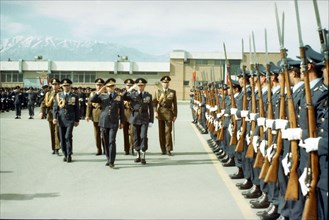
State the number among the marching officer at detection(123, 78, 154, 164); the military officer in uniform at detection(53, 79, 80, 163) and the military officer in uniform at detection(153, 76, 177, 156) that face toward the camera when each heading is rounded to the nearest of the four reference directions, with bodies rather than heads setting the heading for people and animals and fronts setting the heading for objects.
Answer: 3

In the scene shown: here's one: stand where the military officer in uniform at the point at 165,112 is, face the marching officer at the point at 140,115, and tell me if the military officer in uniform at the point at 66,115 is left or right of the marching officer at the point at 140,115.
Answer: right

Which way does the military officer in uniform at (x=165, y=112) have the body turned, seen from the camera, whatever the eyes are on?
toward the camera

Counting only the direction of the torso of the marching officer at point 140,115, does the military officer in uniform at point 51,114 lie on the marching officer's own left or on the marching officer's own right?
on the marching officer's own right

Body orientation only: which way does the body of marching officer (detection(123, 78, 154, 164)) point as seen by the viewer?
toward the camera

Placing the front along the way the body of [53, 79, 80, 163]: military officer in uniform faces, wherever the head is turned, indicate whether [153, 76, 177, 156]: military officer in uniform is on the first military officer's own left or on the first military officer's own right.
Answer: on the first military officer's own left

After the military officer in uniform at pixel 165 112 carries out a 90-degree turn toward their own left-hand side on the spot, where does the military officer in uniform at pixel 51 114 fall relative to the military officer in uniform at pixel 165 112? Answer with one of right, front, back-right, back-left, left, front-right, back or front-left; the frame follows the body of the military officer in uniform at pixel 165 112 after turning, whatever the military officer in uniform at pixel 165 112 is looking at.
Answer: back

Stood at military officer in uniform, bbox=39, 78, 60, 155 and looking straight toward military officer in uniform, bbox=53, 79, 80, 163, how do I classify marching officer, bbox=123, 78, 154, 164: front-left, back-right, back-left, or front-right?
front-left

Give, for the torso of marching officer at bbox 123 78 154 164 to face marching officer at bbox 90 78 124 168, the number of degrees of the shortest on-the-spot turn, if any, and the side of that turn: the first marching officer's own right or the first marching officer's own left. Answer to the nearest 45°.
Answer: approximately 45° to the first marching officer's own right

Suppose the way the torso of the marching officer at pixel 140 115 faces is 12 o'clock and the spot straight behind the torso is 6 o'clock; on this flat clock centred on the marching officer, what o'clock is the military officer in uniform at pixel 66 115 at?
The military officer in uniform is roughly at 3 o'clock from the marching officer.

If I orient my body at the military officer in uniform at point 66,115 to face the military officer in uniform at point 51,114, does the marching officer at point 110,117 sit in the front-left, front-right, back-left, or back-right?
back-right

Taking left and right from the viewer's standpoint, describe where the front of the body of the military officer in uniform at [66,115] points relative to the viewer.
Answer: facing the viewer
